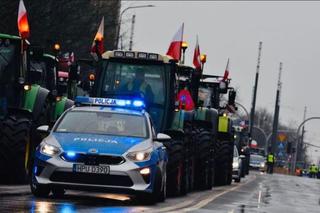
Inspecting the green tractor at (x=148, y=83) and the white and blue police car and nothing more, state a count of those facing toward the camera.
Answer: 2

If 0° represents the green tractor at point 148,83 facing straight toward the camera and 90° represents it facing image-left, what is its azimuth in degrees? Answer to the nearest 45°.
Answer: approximately 0°

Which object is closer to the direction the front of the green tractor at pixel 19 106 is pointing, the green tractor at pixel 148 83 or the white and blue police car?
the white and blue police car

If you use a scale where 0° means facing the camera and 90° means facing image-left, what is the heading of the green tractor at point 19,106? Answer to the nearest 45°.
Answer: approximately 45°

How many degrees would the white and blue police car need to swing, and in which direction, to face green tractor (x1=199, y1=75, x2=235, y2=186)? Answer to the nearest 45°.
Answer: approximately 180°

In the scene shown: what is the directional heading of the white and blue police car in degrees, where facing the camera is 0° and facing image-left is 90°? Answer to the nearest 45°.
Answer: approximately 0°

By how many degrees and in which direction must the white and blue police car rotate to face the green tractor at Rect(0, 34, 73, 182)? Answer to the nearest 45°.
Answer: approximately 135° to its right

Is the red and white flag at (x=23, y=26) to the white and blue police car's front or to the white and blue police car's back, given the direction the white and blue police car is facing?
to the back

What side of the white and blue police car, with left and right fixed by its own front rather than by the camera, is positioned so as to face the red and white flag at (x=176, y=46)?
back
